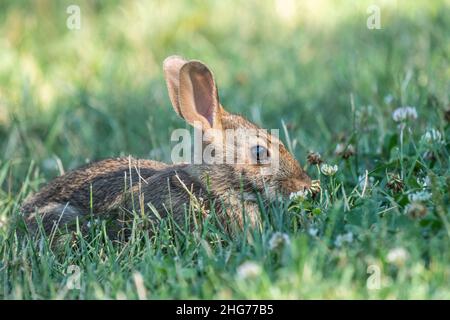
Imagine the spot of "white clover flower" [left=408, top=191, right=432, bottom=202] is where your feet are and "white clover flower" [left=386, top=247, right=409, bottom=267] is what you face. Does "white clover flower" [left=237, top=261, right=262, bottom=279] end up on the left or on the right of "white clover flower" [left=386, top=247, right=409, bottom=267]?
right

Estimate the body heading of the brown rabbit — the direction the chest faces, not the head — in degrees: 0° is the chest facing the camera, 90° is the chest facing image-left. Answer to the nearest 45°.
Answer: approximately 270°

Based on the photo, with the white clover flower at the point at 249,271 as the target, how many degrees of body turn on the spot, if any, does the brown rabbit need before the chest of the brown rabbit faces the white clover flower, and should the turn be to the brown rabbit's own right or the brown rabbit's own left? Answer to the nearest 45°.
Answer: approximately 90° to the brown rabbit's own right

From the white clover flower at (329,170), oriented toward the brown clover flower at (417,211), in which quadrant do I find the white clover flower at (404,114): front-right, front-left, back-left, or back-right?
back-left

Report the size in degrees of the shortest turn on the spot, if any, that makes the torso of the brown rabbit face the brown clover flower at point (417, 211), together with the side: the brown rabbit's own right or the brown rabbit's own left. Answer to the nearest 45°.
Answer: approximately 45° to the brown rabbit's own right

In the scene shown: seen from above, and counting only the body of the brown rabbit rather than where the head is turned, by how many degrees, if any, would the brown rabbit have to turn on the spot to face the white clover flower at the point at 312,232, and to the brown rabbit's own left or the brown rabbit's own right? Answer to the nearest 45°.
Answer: approximately 45° to the brown rabbit's own right
